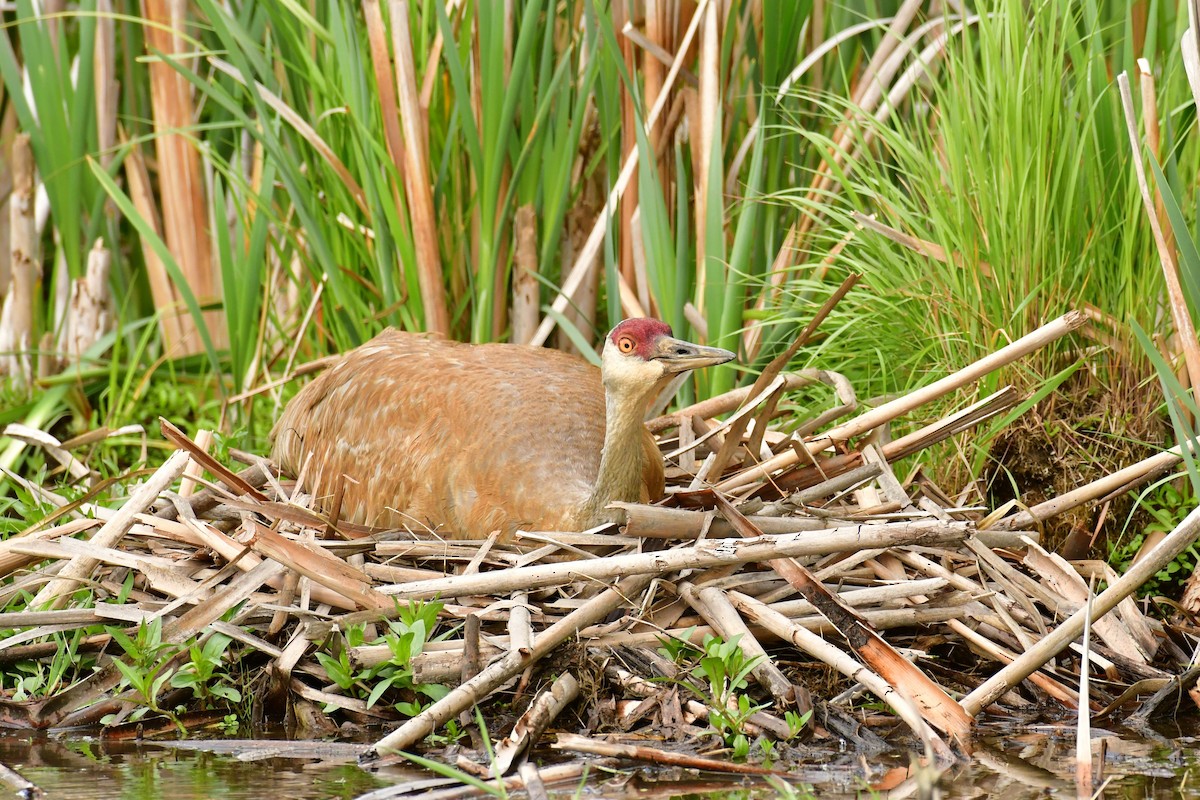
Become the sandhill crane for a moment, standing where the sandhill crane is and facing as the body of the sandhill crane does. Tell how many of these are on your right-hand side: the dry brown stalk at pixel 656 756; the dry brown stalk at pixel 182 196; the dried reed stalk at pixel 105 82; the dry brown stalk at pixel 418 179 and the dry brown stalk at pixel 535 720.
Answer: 2

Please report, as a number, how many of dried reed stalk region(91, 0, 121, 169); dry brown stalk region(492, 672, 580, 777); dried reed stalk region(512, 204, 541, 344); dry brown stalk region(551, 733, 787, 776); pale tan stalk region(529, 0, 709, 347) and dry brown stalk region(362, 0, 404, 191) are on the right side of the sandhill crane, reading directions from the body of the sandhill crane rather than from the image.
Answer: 2

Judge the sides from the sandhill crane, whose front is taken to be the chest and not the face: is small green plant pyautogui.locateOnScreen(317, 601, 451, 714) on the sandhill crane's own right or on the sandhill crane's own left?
on the sandhill crane's own right

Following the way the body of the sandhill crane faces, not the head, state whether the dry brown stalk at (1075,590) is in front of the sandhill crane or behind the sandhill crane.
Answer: in front

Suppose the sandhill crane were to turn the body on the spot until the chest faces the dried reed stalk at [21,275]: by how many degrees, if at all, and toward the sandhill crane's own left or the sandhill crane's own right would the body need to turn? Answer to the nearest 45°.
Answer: approximately 135° to the sandhill crane's own left

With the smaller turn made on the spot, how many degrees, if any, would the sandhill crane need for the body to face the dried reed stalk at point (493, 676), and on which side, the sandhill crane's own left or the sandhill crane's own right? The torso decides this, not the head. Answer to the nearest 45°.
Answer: approximately 90° to the sandhill crane's own right

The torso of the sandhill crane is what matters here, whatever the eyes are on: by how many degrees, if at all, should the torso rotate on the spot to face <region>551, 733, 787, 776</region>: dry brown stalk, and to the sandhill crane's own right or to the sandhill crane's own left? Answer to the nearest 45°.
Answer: approximately 90° to the sandhill crane's own right

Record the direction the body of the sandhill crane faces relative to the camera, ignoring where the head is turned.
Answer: to the viewer's right

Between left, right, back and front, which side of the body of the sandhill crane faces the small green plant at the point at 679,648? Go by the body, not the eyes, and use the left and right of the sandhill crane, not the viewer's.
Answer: right

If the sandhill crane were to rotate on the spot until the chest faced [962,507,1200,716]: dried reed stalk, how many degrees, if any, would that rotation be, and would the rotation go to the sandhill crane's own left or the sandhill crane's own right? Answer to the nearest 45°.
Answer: approximately 45° to the sandhill crane's own right
